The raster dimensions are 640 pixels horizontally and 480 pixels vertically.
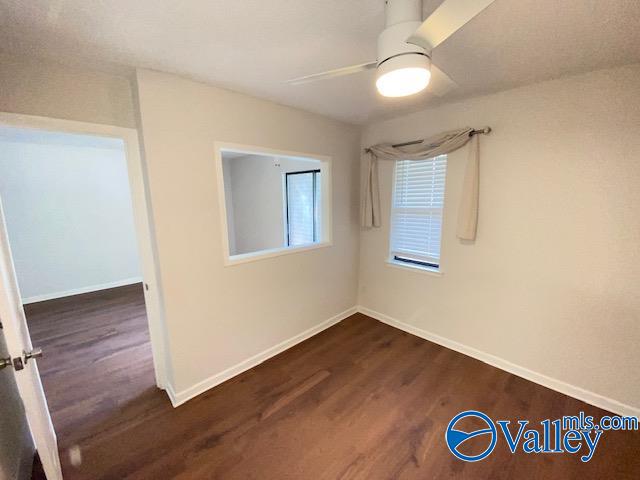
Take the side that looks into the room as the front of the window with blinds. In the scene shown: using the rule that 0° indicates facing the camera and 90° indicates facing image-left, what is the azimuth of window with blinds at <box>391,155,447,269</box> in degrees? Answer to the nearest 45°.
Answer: approximately 45°

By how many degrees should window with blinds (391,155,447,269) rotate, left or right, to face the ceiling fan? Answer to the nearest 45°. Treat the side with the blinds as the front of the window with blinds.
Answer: approximately 45° to its left
